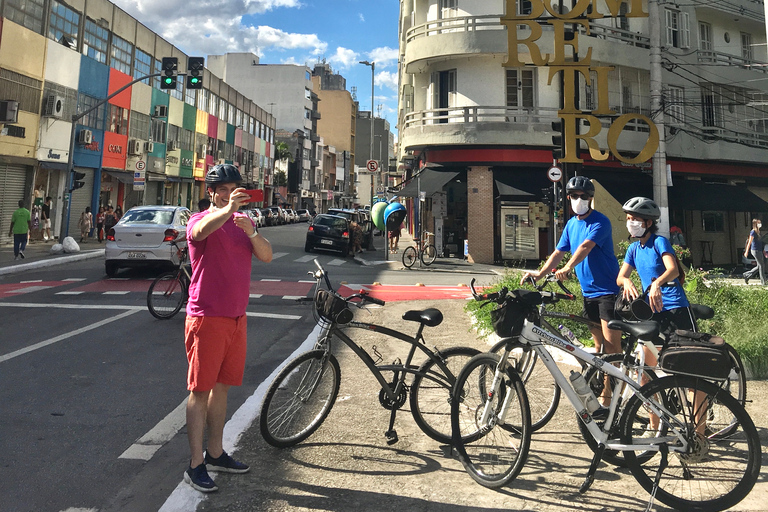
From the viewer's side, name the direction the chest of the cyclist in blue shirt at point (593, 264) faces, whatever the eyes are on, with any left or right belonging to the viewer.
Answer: facing the viewer and to the left of the viewer

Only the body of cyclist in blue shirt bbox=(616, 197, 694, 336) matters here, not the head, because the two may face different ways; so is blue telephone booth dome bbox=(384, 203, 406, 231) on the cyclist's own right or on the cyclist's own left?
on the cyclist's own right

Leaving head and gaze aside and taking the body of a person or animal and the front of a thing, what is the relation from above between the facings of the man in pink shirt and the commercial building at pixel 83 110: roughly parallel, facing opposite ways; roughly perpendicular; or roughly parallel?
roughly parallel

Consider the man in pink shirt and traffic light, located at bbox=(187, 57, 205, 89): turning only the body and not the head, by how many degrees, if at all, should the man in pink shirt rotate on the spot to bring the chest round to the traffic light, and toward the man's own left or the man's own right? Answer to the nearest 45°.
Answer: approximately 135° to the man's own left

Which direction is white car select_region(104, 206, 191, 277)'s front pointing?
away from the camera

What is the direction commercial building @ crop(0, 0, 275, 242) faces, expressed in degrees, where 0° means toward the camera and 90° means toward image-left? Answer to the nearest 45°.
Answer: approximately 315°

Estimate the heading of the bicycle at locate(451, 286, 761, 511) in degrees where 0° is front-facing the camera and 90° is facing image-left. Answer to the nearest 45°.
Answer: approximately 90°

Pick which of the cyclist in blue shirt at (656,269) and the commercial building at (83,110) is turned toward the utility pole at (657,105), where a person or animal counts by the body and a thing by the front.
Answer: the commercial building

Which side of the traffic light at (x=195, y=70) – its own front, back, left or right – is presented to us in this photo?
front

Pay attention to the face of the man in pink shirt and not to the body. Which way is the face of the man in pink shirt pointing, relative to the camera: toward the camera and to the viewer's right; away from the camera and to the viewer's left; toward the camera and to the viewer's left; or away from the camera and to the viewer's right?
toward the camera and to the viewer's right

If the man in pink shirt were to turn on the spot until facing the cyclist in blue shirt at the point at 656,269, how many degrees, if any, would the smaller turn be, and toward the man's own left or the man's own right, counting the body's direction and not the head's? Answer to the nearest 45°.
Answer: approximately 45° to the man's own left
